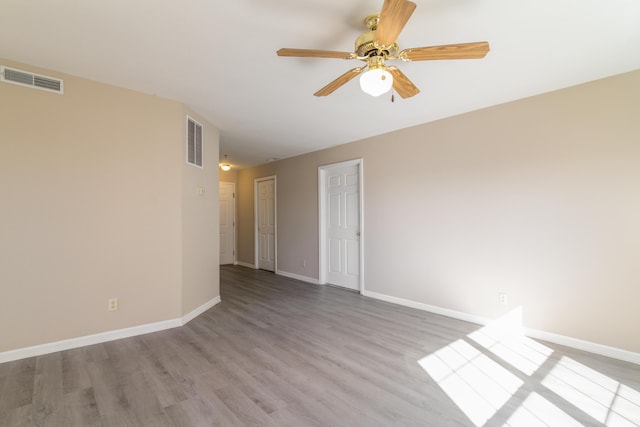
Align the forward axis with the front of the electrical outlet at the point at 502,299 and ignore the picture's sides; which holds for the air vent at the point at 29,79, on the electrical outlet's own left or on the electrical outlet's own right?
on the electrical outlet's own right

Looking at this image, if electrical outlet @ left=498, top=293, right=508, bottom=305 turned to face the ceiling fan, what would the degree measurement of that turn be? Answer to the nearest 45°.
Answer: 0° — it already faces it

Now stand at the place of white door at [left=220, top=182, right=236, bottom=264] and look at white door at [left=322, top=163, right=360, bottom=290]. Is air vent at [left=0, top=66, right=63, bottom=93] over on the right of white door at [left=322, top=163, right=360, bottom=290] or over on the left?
right

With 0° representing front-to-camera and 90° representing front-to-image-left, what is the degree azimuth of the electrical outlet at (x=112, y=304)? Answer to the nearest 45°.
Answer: approximately 0°

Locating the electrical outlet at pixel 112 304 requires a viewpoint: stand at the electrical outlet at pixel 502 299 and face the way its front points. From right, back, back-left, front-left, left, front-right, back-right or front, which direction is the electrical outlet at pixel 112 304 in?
front-right

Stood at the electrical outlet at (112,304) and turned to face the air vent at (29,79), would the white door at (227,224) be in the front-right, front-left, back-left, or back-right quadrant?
back-right

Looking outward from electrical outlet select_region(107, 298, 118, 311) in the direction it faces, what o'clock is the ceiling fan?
The ceiling fan is roughly at 11 o'clock from the electrical outlet.

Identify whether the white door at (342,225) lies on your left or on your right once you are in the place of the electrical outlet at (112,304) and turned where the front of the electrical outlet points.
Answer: on your left

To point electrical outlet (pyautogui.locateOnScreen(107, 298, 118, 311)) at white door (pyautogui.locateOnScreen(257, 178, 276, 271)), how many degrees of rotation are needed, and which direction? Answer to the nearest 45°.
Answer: approximately 135° to its left

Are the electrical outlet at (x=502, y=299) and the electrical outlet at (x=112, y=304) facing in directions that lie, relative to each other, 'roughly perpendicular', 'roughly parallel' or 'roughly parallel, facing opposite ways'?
roughly perpendicular
